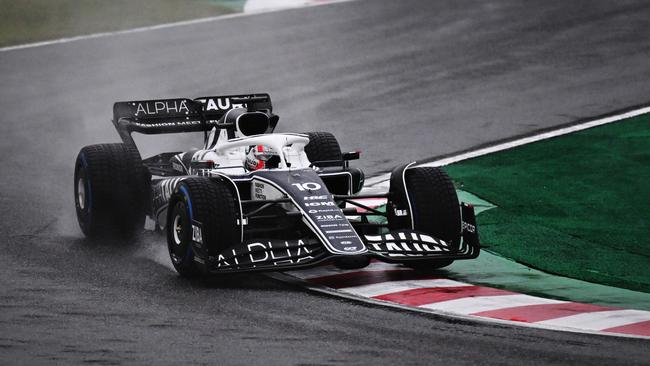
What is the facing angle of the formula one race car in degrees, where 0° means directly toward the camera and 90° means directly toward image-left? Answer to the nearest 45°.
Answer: approximately 315°

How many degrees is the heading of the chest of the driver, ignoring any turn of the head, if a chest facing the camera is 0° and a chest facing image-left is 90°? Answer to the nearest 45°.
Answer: approximately 315°
